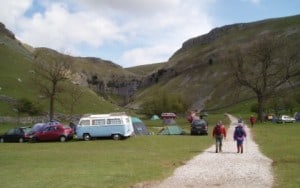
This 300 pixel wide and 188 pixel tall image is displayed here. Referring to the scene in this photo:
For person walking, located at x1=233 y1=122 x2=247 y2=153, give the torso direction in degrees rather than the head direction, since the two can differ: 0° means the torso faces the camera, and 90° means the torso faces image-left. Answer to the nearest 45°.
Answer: approximately 180°
